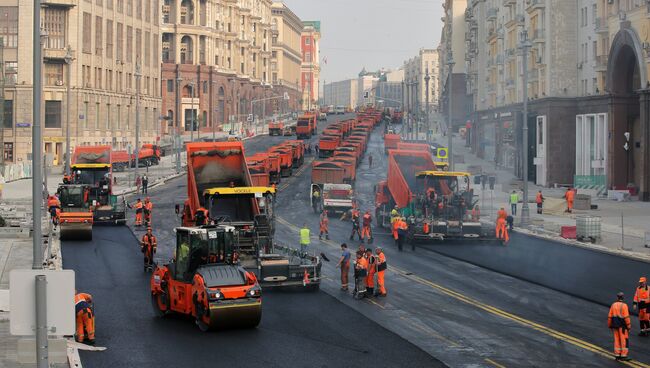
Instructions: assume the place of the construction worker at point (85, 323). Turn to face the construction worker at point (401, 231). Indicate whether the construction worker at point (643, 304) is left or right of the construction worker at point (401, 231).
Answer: right

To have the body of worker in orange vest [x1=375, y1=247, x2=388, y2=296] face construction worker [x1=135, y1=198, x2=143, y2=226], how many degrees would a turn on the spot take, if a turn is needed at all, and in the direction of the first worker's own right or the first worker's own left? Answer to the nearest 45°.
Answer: approximately 45° to the first worker's own right

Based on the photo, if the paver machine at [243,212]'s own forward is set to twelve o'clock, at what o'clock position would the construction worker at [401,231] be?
The construction worker is roughly at 3 o'clock from the paver machine.

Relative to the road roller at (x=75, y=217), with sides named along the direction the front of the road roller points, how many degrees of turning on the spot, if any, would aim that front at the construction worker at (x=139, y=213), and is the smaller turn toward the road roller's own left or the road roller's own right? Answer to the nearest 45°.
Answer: approximately 135° to the road roller's own left

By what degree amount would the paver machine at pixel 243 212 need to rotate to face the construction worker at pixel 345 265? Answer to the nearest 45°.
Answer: approximately 180°

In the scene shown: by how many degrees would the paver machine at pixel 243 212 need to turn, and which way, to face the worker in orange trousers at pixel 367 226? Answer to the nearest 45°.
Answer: approximately 90° to its right

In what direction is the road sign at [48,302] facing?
away from the camera

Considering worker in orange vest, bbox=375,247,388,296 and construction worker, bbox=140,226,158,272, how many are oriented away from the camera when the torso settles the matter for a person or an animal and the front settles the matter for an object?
0

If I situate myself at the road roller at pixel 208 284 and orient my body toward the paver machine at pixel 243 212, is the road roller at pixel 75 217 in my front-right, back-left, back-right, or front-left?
front-left

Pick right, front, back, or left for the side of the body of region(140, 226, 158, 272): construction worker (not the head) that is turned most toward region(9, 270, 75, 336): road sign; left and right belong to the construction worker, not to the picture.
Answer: front

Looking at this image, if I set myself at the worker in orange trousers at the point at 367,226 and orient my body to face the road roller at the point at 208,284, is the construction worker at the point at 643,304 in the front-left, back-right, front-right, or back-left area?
front-left

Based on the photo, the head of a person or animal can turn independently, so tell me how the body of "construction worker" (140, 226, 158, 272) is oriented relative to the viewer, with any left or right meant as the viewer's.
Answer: facing the viewer
